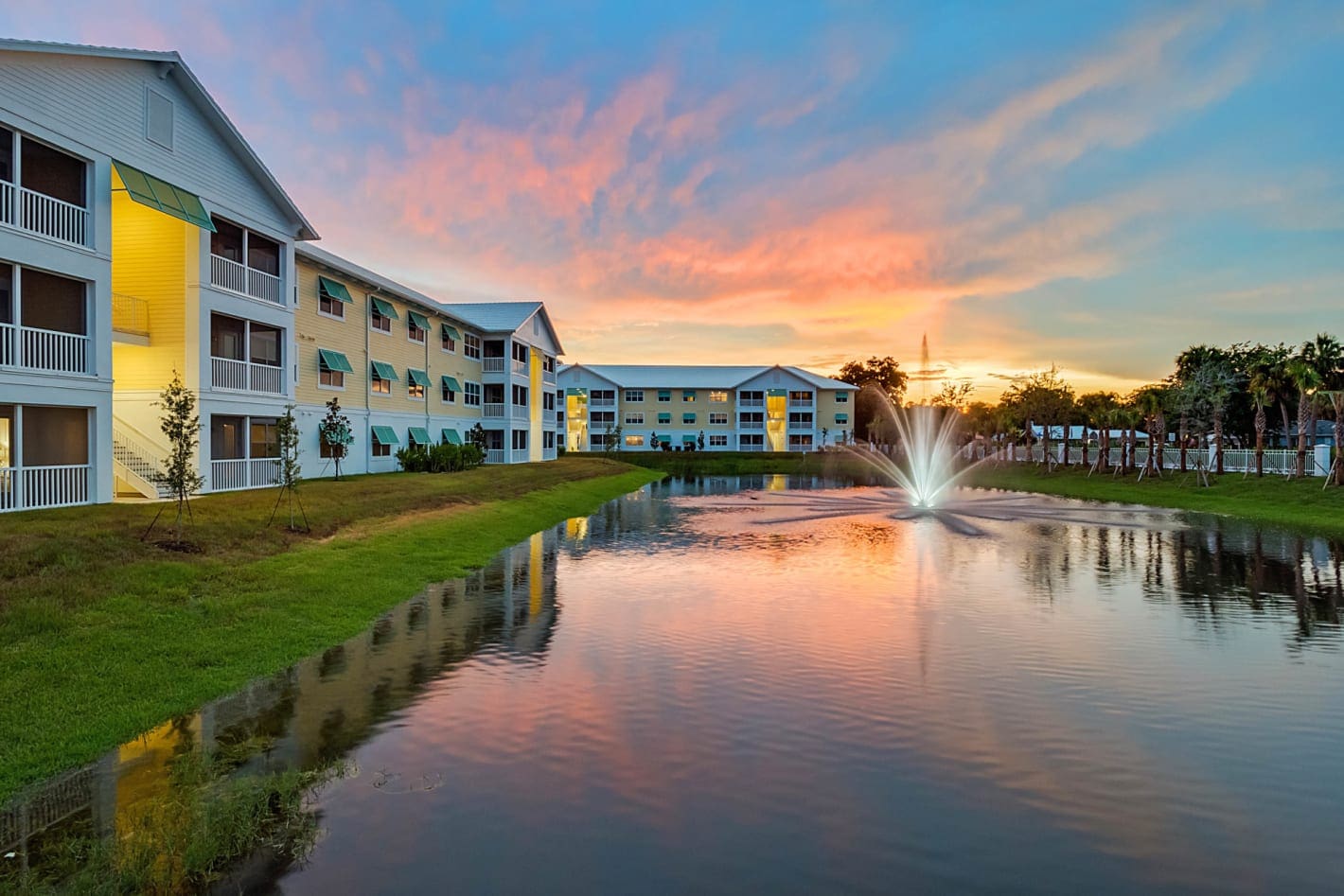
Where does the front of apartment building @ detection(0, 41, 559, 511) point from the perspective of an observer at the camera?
facing the viewer and to the right of the viewer

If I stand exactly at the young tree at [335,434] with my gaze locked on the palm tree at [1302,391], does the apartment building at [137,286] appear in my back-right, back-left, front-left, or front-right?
back-right

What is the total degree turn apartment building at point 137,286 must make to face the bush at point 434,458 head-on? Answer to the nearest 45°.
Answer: approximately 90° to its left

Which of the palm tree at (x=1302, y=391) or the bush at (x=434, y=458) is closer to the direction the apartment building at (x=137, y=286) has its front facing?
the palm tree

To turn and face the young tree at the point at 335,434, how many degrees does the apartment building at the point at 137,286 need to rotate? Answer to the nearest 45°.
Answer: approximately 90° to its left

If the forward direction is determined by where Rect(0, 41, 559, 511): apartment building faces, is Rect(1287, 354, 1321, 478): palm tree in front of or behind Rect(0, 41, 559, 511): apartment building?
in front
